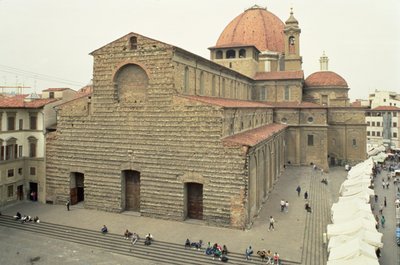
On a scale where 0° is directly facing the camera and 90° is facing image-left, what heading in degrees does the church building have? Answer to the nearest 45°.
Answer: approximately 45°
